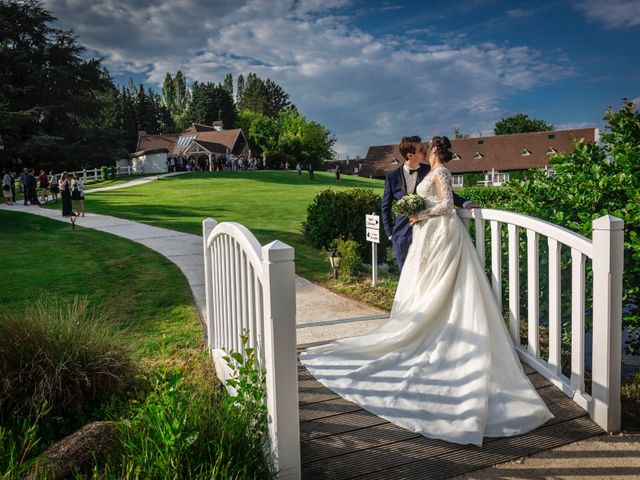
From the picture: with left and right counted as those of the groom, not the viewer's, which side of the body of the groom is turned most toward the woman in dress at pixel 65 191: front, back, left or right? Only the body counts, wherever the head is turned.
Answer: back

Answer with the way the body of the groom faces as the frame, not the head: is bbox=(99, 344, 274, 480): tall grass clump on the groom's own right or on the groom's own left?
on the groom's own right

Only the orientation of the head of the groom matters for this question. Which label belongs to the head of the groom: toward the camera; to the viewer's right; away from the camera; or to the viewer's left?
to the viewer's right

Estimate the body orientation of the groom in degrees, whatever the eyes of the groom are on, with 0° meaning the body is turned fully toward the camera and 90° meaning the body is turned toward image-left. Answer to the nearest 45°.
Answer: approximately 315°

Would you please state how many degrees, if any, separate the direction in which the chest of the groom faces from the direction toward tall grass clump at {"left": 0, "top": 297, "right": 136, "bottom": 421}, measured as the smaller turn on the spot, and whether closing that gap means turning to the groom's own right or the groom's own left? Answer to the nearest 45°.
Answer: approximately 90° to the groom's own right

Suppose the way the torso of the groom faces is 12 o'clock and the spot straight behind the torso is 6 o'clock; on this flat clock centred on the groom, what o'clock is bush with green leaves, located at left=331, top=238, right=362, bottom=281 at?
The bush with green leaves is roughly at 7 o'clock from the groom.

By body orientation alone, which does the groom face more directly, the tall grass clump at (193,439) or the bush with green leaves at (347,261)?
the tall grass clump

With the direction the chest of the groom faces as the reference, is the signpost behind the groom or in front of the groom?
behind

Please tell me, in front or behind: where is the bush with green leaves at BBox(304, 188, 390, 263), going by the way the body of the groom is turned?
behind

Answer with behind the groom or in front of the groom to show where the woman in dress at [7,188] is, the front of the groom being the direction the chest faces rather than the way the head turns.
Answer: behind

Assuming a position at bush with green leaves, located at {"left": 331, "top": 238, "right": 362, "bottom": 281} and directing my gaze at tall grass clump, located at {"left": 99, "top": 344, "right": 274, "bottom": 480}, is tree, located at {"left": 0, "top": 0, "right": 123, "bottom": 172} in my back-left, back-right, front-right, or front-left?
back-right
